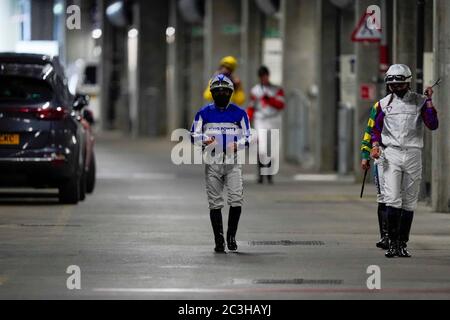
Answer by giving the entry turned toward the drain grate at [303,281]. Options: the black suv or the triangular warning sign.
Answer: the triangular warning sign

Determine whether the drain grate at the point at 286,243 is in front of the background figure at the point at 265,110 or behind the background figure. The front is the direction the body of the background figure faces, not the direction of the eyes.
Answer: in front

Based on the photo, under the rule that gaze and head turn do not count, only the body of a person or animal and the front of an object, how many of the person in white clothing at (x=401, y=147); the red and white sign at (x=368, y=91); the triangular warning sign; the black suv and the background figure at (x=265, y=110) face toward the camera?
4

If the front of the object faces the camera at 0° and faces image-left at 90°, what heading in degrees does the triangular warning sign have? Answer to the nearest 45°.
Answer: approximately 0°

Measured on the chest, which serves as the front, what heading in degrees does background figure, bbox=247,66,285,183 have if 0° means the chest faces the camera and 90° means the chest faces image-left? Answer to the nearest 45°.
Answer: approximately 0°

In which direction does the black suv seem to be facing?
away from the camera

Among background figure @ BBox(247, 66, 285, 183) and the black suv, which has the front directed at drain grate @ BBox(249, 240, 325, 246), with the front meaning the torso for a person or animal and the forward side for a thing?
the background figure

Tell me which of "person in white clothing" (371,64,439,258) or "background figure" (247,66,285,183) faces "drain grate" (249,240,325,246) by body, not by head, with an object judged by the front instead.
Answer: the background figure
